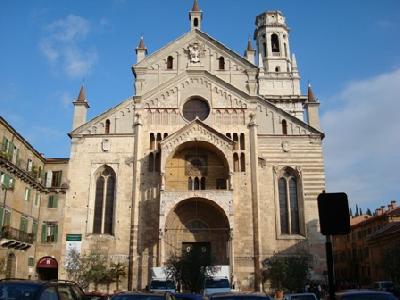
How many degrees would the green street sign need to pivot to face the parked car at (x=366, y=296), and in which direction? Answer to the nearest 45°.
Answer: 0° — it already faces it

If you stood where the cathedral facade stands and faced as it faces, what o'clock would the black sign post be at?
The black sign post is roughly at 12 o'clock from the cathedral facade.

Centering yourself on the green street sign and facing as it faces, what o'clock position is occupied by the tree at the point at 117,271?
The tree is roughly at 10 o'clock from the green street sign.

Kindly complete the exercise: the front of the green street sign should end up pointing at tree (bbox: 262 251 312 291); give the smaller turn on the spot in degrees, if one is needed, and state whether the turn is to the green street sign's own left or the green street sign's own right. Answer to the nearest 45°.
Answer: approximately 45° to the green street sign's own left

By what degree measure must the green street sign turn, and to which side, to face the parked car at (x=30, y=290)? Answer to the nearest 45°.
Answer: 0° — it already faces it

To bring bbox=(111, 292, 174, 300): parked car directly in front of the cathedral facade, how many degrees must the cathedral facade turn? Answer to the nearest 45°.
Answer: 0° — it already faces it

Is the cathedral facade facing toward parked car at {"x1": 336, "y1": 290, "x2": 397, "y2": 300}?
yes

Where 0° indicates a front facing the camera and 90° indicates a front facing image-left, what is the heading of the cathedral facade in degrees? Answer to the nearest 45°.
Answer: approximately 0°

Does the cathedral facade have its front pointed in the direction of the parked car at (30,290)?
yes
